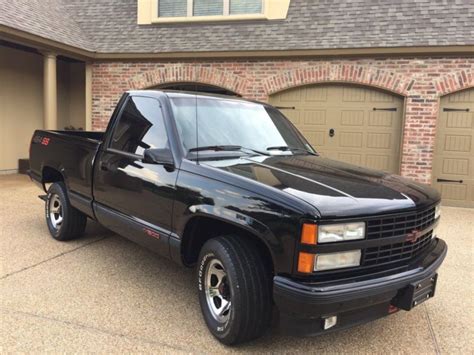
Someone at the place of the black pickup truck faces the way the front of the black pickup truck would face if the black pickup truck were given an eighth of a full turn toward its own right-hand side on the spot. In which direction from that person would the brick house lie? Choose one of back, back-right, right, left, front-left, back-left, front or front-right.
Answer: back

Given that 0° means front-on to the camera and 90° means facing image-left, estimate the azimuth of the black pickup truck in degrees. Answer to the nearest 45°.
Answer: approximately 315°

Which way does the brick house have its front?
toward the camera
